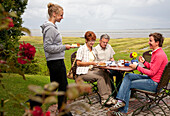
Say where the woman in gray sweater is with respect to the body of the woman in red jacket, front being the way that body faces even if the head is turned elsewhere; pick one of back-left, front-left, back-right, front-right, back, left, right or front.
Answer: front-left

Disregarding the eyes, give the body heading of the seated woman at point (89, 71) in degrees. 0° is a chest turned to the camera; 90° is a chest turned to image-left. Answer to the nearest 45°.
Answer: approximately 315°

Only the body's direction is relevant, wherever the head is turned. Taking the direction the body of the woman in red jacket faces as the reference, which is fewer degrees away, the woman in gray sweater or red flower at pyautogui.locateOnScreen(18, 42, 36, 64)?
the woman in gray sweater

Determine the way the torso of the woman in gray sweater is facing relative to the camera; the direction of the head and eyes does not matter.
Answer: to the viewer's right

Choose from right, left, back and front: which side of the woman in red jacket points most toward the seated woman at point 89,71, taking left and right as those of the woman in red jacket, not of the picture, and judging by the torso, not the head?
front

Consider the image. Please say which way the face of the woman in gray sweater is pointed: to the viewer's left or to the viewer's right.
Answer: to the viewer's right

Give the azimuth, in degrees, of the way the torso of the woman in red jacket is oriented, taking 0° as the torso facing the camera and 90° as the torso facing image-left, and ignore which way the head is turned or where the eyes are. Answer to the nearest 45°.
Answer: approximately 90°

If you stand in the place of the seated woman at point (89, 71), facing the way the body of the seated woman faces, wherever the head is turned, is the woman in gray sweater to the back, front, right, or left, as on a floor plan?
right

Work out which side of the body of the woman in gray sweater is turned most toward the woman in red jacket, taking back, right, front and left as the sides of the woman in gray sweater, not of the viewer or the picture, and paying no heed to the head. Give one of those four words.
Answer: front

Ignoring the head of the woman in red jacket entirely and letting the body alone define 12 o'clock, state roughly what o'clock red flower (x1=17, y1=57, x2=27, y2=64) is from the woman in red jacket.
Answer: The red flower is roughly at 10 o'clock from the woman in red jacket.

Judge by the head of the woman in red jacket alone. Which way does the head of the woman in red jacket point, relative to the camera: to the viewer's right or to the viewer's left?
to the viewer's left

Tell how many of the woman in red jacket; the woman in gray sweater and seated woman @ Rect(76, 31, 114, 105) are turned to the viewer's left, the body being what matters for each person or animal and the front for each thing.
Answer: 1

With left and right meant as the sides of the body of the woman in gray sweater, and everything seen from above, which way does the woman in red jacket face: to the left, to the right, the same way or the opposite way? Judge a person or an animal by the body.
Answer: the opposite way

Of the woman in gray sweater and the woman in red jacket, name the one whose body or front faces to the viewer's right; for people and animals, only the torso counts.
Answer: the woman in gray sweater
